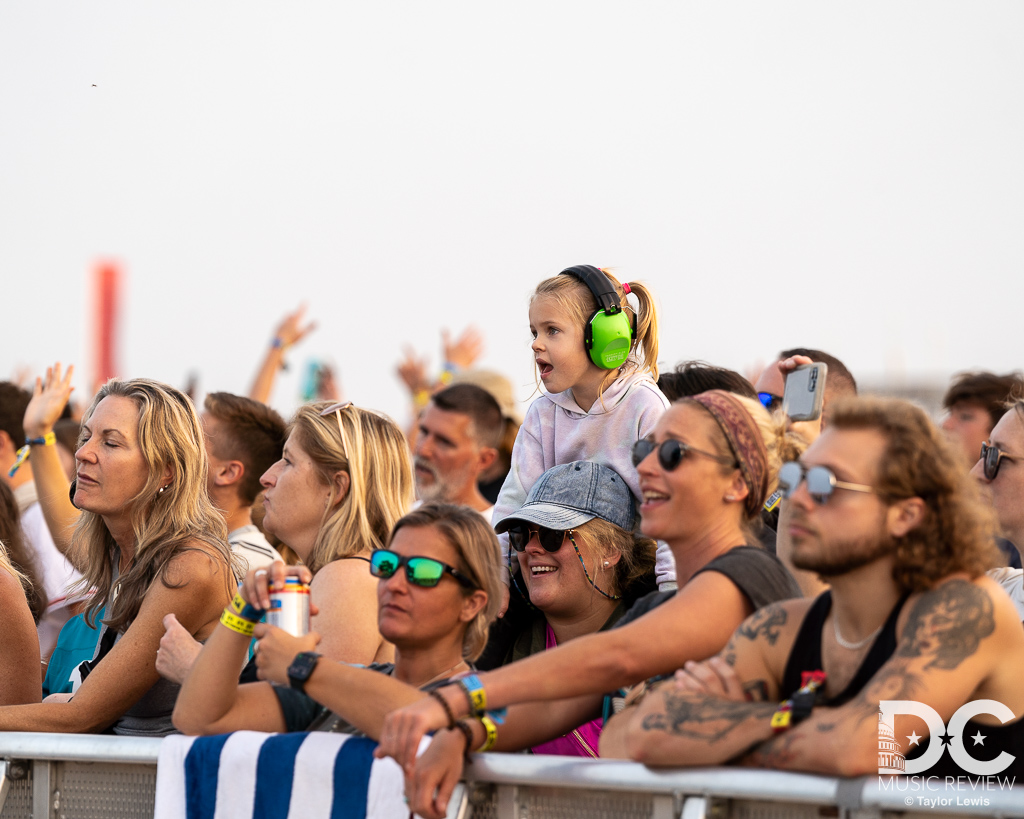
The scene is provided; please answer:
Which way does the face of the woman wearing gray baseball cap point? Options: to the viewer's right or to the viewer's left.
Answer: to the viewer's left

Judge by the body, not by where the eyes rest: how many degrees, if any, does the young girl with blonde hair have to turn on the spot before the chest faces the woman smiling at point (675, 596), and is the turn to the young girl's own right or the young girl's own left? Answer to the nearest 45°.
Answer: approximately 45° to the young girl's own left

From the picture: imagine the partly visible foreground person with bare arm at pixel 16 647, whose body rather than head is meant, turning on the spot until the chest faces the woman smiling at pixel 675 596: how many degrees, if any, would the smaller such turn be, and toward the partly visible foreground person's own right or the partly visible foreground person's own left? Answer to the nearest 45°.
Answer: approximately 135° to the partly visible foreground person's own left

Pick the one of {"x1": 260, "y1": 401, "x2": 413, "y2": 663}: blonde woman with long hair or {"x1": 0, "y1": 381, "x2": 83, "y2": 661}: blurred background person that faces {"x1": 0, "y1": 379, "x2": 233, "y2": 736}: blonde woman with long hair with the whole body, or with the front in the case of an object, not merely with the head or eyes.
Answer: {"x1": 260, "y1": 401, "x2": 413, "y2": 663}: blonde woman with long hair

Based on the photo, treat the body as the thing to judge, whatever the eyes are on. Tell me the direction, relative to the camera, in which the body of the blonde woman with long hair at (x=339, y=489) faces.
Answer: to the viewer's left

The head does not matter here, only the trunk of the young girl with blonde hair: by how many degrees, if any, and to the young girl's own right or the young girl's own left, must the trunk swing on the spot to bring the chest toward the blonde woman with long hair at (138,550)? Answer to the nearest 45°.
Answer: approximately 45° to the young girl's own right

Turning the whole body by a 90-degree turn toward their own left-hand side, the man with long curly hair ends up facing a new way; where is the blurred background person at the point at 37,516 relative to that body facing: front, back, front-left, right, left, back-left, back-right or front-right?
back

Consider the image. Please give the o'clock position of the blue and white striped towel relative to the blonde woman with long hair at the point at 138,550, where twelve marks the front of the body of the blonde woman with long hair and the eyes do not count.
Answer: The blue and white striped towel is roughly at 10 o'clock from the blonde woman with long hair.
